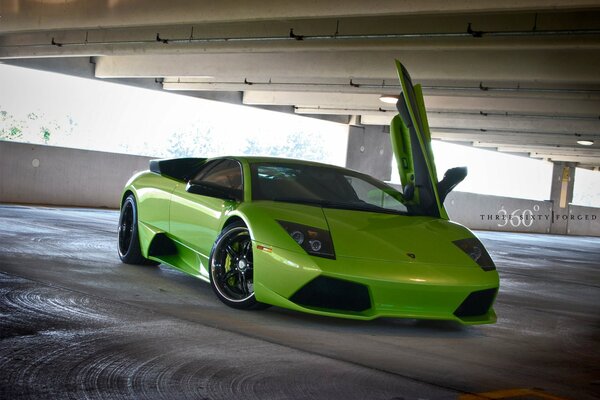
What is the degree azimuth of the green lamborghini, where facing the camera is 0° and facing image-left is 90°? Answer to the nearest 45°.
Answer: approximately 315°

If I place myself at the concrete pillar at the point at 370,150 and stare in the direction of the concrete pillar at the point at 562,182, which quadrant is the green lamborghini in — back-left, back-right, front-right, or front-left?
back-right

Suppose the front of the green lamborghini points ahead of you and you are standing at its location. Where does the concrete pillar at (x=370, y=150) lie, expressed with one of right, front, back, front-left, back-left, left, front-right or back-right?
back-left

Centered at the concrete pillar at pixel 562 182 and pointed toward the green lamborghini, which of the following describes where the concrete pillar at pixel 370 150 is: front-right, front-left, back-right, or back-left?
front-right

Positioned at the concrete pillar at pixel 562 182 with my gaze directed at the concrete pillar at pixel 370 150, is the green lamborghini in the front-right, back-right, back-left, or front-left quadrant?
front-left

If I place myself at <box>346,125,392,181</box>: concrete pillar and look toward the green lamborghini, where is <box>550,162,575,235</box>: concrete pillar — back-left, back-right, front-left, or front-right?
back-left

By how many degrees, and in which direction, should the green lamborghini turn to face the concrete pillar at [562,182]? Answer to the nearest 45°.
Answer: approximately 135° to its left
